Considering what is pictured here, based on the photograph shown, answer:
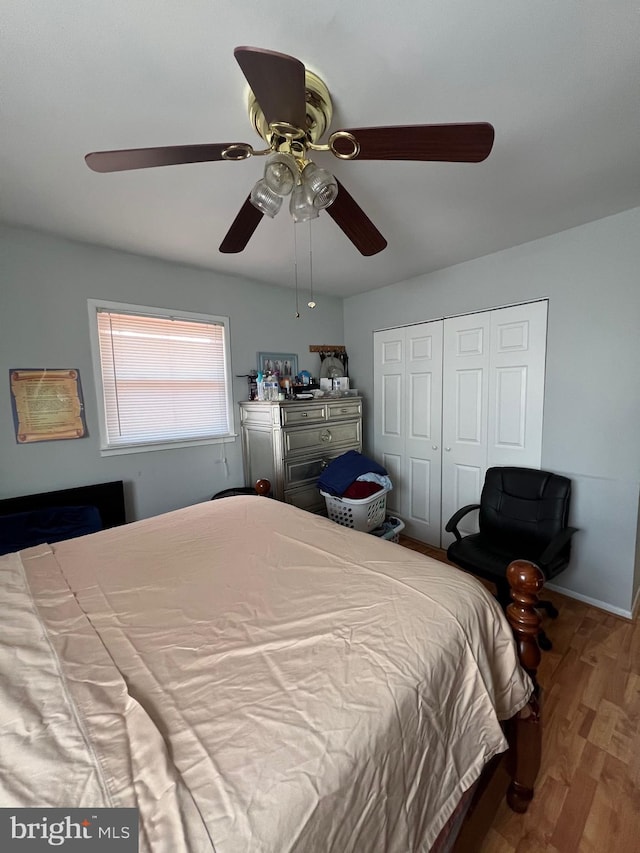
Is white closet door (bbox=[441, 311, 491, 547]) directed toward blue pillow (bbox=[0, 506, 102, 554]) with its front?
yes

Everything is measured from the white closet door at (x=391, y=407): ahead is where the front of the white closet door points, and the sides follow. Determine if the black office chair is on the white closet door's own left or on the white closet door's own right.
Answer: on the white closet door's own left

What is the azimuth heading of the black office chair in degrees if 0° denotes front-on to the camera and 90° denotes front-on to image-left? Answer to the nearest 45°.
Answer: approximately 45°

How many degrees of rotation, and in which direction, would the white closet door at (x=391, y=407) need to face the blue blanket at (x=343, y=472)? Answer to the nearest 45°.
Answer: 0° — it already faces it

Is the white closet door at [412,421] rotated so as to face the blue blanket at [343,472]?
yes

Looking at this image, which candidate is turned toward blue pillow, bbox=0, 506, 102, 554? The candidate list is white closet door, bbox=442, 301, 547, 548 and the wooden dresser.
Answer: the white closet door
